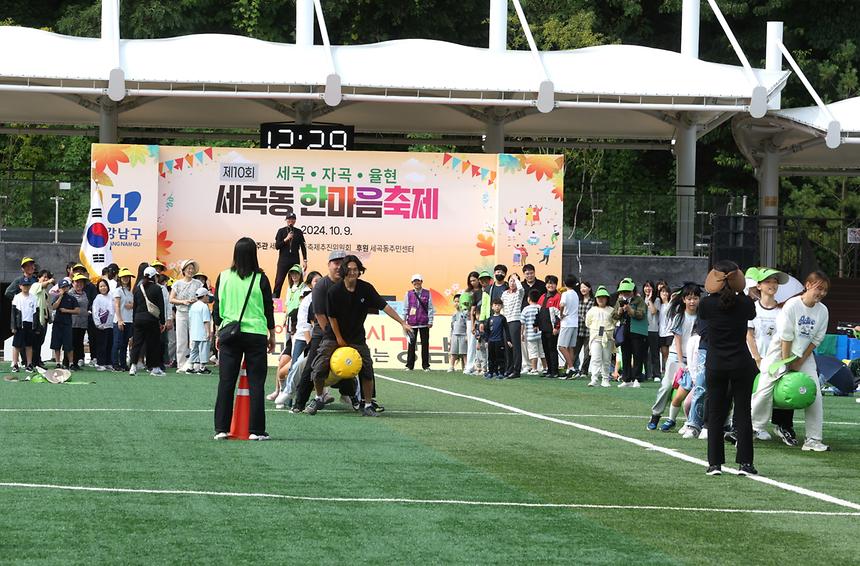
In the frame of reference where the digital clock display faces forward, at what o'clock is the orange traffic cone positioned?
The orange traffic cone is roughly at 12 o'clock from the digital clock display.

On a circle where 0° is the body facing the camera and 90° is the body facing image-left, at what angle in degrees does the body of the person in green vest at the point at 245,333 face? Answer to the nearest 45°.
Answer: approximately 180°

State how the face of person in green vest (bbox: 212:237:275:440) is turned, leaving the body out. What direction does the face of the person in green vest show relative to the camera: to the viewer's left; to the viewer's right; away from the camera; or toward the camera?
away from the camera

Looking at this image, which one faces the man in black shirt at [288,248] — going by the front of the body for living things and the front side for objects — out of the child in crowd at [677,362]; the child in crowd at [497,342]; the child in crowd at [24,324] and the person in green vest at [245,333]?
the person in green vest

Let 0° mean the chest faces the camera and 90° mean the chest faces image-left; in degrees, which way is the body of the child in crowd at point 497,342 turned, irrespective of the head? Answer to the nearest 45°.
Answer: approximately 0°

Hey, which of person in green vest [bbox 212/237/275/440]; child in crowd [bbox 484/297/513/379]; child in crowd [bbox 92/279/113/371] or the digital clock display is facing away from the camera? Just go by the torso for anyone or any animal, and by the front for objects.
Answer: the person in green vest

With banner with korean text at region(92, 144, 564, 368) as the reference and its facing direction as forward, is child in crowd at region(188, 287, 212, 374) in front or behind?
in front

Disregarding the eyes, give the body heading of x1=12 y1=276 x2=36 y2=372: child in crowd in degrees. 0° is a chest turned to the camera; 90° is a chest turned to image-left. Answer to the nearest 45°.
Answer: approximately 0°

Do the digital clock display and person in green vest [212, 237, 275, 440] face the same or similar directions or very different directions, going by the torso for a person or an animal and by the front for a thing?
very different directions

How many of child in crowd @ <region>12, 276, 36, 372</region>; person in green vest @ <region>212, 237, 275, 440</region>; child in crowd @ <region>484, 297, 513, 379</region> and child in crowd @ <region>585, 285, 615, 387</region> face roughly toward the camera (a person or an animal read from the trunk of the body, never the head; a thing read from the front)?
3
